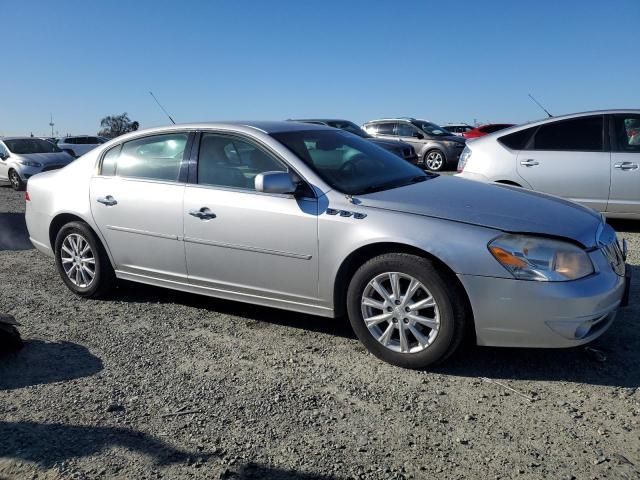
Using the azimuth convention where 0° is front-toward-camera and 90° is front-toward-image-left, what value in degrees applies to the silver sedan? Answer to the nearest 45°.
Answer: approximately 315°

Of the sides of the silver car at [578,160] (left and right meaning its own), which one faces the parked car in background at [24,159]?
back

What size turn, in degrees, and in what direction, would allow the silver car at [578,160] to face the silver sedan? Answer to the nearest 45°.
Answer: approximately 90° to its right

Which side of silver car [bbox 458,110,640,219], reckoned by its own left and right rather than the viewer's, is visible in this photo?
right

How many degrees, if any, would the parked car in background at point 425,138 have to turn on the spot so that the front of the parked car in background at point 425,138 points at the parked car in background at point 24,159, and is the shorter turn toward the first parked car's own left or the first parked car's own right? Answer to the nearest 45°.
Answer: approximately 135° to the first parked car's own right

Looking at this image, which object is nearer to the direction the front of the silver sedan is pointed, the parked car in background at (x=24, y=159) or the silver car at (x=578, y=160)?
the silver car

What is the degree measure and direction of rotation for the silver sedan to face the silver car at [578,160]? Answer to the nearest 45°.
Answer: approximately 90° to its left

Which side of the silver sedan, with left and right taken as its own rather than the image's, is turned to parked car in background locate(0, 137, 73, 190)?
back

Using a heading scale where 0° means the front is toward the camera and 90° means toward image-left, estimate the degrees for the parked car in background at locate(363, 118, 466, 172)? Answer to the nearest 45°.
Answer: approximately 315°

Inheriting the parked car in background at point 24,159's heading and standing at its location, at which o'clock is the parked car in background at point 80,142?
the parked car in background at point 80,142 is roughly at 8 o'clock from the parked car in background at point 24,159.

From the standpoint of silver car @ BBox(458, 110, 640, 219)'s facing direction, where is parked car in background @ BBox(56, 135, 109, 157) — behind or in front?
behind

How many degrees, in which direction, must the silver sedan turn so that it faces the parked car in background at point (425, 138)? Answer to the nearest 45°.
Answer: approximately 135° to its left

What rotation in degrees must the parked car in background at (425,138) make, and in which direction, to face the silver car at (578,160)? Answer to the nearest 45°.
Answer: approximately 45° to its right
